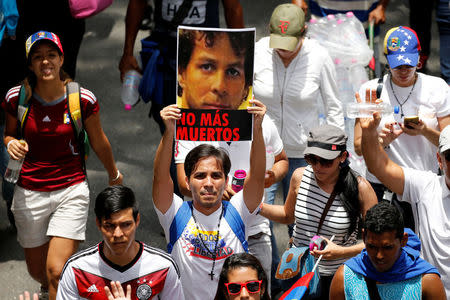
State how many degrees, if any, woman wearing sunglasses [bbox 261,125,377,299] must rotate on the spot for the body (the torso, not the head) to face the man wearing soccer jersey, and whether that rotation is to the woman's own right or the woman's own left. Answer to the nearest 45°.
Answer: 0° — they already face them

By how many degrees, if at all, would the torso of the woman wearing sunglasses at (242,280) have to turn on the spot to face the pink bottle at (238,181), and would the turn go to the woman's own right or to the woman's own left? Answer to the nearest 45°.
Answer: approximately 180°

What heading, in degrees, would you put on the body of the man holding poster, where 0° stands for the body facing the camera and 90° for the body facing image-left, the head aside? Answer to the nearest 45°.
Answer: approximately 0°

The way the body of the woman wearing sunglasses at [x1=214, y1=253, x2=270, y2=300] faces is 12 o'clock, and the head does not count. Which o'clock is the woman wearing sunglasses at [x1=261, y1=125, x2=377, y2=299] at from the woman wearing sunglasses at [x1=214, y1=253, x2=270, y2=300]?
the woman wearing sunglasses at [x1=261, y1=125, x2=377, y2=299] is roughly at 7 o'clock from the woman wearing sunglasses at [x1=214, y1=253, x2=270, y2=300].

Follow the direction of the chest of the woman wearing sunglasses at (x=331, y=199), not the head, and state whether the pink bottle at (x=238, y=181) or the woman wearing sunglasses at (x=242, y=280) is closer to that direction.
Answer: the woman wearing sunglasses

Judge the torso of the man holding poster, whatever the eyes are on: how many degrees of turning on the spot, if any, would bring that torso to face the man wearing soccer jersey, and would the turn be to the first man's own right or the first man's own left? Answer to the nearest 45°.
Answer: approximately 45° to the first man's own right
